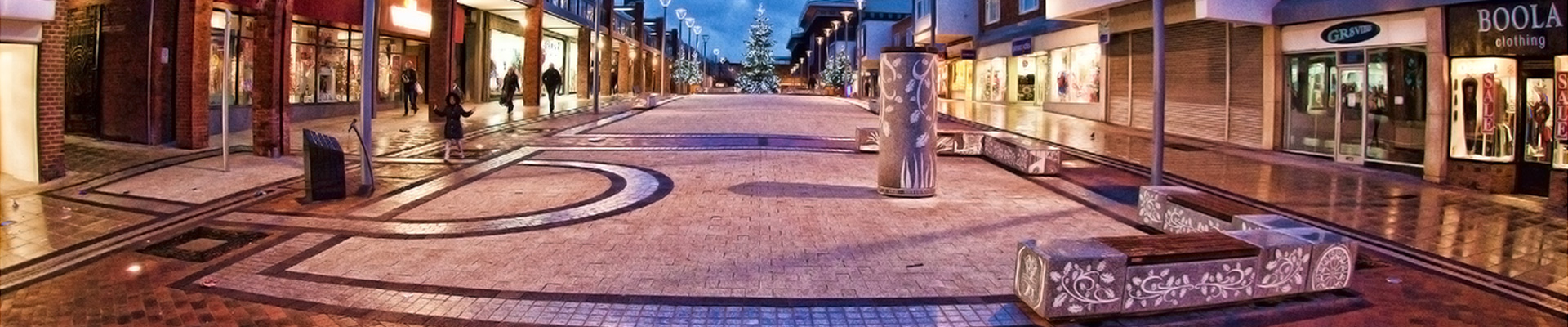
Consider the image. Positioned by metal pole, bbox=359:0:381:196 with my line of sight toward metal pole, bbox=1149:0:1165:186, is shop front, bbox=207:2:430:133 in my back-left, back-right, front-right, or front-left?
back-left

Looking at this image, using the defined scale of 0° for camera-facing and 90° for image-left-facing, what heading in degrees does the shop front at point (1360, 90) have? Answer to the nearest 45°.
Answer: approximately 45°

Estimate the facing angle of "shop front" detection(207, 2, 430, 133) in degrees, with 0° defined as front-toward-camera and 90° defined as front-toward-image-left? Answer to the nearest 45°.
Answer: approximately 315°

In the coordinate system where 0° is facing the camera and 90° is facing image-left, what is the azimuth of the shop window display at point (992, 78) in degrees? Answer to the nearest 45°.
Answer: approximately 45°
